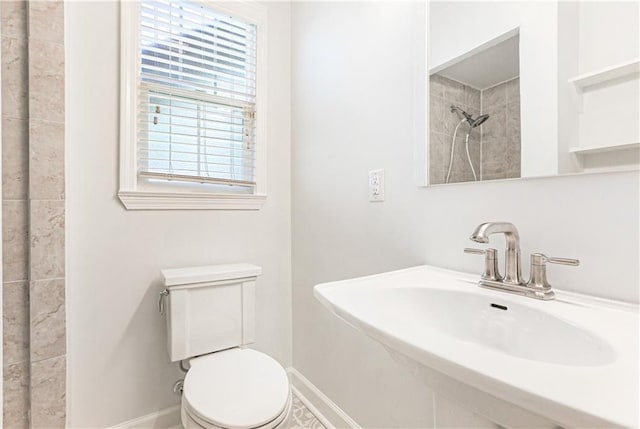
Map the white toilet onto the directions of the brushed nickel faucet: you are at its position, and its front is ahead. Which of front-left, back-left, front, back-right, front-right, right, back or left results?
front-right

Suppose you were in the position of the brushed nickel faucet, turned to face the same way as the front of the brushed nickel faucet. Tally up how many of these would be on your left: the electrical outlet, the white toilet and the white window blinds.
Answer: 0

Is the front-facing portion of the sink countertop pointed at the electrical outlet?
no

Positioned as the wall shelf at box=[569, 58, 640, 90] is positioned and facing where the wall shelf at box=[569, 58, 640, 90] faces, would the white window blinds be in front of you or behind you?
in front

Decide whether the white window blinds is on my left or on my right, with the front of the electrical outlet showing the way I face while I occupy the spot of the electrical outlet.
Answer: on my right

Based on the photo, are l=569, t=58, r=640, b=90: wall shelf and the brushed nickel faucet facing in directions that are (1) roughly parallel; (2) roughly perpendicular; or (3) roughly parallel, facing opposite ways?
roughly parallel

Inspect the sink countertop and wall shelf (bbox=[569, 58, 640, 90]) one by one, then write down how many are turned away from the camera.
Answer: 0

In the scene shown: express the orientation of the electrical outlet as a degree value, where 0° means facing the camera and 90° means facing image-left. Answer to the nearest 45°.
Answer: approximately 45°

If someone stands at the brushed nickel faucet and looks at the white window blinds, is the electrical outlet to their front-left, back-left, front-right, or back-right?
front-right

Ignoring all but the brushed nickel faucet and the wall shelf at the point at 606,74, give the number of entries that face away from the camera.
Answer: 0

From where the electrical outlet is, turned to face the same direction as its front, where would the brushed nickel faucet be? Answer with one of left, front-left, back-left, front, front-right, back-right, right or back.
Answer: left

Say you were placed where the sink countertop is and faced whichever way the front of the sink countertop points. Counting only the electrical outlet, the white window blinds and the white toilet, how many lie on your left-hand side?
0

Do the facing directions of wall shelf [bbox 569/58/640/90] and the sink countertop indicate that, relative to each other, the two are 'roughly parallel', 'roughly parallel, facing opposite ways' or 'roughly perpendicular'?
roughly parallel
